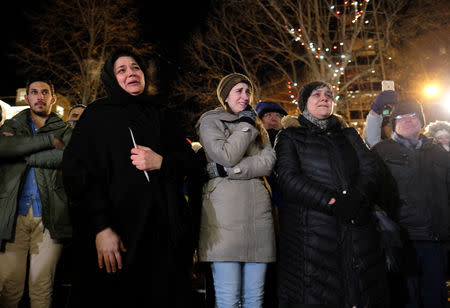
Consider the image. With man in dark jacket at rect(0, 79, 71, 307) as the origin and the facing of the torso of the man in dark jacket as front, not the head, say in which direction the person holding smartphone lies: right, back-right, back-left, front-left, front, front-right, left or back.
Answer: left

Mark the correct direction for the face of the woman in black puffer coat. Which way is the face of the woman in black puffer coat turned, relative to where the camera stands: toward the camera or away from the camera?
toward the camera

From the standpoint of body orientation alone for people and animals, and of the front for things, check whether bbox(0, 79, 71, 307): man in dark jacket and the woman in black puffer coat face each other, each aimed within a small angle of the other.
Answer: no

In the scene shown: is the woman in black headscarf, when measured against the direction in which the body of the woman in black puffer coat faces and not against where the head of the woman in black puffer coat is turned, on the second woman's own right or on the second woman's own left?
on the second woman's own right

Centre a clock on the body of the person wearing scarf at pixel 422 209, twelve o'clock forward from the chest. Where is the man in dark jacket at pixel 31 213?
The man in dark jacket is roughly at 2 o'clock from the person wearing scarf.

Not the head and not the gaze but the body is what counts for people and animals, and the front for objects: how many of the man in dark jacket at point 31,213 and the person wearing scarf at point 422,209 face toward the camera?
2

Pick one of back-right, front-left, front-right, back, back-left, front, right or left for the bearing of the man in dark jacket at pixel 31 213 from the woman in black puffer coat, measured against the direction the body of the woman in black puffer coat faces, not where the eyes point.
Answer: back-right

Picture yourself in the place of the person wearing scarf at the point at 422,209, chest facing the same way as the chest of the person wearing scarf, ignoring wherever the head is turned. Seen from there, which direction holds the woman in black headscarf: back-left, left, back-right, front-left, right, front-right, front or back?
front-right

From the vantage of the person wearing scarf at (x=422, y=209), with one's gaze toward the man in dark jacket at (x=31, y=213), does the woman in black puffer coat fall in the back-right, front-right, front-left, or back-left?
front-left

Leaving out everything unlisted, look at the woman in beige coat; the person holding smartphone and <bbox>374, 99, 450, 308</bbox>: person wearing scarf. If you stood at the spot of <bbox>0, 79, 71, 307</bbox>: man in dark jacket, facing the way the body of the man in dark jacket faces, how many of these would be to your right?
0

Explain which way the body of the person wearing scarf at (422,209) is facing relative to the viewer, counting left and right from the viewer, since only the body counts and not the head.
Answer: facing the viewer

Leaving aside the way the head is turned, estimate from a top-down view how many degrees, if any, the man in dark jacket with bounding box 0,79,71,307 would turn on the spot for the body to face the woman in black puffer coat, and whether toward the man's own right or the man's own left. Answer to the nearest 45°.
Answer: approximately 45° to the man's own left

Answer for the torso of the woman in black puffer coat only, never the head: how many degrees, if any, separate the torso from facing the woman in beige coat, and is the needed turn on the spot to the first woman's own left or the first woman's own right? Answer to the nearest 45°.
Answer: approximately 135° to the first woman's own right

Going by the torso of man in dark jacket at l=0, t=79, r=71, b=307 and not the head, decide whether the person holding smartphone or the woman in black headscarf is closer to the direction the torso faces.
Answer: the woman in black headscarf

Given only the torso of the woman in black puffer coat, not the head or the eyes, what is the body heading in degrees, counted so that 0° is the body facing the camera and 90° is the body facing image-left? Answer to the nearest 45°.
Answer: approximately 315°

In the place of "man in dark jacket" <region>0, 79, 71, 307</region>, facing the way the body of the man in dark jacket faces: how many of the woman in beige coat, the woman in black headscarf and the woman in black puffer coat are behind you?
0

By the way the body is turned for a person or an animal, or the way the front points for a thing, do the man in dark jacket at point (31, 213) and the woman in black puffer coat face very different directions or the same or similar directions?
same or similar directions

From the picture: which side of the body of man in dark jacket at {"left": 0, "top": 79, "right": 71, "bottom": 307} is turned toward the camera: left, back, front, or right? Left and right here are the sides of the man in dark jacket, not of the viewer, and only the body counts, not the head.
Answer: front

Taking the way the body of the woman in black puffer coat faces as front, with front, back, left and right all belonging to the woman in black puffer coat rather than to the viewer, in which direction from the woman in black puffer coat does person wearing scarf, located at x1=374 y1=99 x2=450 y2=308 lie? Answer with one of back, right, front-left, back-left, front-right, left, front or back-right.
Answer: left

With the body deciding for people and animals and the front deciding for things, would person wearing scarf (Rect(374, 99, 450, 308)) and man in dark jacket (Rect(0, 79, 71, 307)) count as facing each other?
no
